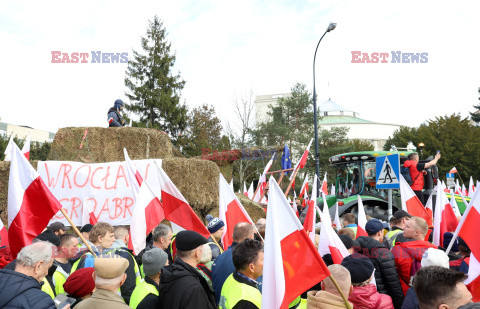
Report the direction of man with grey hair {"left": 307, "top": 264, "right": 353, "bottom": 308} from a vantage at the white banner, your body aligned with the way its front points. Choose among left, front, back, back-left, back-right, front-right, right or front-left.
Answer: front

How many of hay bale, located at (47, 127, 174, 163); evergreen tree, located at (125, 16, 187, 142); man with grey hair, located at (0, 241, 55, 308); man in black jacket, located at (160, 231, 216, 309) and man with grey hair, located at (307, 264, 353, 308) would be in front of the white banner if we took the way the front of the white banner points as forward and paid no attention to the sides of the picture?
3

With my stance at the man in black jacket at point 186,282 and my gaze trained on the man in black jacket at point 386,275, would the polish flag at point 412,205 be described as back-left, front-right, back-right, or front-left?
front-left

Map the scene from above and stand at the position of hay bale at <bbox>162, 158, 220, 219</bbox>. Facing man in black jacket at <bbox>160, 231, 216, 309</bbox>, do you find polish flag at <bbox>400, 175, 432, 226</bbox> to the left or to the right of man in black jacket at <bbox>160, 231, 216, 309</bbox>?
left

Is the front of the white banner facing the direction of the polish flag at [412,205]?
no

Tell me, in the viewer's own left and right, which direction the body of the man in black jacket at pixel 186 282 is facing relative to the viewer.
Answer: facing away from the viewer and to the right of the viewer

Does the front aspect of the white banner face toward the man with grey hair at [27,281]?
yes

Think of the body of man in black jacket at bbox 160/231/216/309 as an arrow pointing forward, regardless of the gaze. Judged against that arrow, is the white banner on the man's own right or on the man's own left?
on the man's own left

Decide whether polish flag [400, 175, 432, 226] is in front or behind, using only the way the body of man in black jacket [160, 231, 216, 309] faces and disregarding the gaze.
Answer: in front

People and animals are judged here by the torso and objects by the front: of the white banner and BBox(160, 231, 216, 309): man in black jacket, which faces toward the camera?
the white banner

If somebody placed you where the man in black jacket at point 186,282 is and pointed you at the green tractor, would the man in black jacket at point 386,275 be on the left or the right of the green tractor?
right

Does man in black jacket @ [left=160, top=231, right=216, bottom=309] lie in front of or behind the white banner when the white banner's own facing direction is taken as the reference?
in front

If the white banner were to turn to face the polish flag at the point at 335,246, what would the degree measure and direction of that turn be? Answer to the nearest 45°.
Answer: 0° — it already faces it

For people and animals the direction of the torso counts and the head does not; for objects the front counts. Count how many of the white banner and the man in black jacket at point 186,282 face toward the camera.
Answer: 1

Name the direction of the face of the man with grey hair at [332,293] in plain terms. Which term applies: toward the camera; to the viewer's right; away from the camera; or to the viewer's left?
away from the camera

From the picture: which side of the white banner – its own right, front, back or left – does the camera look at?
front

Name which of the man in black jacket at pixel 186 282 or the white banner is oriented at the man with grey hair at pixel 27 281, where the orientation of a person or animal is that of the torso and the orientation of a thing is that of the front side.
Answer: the white banner
